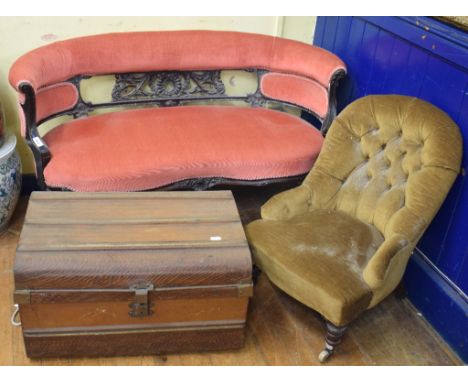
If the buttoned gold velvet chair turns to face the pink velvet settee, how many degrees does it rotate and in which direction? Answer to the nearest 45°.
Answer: approximately 45° to its right

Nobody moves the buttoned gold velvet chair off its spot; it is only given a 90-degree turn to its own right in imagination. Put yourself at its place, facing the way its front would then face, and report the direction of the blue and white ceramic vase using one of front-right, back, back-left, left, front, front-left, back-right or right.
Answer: front-left

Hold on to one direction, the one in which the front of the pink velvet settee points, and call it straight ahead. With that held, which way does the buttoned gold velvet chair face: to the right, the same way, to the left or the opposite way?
to the right

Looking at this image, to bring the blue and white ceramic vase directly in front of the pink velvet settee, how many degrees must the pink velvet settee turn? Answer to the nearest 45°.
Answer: approximately 90° to its right

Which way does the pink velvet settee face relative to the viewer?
toward the camera

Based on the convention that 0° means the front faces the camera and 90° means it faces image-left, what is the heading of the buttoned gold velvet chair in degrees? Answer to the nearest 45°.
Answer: approximately 45°

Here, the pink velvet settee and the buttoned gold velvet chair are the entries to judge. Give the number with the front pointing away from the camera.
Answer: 0
